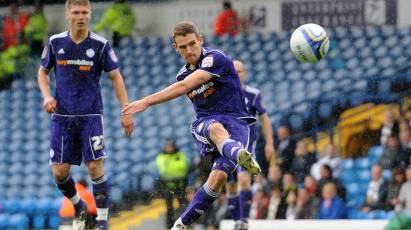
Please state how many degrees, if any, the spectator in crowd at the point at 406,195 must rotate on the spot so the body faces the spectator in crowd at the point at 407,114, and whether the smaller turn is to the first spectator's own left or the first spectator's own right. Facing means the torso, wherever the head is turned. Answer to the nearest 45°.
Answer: approximately 135° to the first spectator's own right

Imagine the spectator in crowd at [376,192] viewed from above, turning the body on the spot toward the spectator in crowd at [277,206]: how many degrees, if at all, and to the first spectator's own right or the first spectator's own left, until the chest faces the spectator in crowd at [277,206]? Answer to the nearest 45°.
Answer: approximately 45° to the first spectator's own right

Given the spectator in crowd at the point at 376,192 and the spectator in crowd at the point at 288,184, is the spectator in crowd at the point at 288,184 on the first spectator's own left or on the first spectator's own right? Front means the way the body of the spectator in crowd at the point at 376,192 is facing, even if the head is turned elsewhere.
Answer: on the first spectator's own right

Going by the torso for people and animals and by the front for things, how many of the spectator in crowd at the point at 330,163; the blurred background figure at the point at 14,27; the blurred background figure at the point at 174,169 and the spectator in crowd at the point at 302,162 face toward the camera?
4

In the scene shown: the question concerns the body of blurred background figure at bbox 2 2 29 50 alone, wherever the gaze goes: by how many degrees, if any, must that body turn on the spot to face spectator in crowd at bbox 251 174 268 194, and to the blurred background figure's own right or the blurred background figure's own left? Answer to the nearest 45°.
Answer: approximately 45° to the blurred background figure's own left

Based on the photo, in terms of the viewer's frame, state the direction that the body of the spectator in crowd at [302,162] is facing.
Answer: toward the camera

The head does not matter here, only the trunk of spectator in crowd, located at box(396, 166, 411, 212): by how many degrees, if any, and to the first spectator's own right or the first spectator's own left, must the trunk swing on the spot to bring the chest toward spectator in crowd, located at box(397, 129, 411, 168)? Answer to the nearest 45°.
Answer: approximately 135° to the first spectator's own right

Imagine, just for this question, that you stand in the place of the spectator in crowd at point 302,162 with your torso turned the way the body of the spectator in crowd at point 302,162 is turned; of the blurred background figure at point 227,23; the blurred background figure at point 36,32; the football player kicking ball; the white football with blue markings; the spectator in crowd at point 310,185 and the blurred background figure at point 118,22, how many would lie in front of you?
3

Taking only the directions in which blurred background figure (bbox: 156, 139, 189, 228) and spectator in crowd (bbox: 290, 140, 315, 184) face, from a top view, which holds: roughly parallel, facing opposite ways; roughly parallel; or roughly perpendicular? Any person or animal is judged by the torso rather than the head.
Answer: roughly parallel

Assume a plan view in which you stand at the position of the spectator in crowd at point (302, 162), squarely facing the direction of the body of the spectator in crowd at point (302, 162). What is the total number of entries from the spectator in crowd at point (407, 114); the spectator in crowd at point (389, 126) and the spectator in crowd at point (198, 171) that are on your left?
2

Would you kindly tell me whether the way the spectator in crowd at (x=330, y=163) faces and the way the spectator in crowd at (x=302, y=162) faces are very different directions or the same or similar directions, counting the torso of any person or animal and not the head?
same or similar directions
